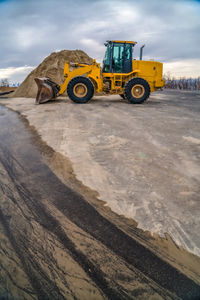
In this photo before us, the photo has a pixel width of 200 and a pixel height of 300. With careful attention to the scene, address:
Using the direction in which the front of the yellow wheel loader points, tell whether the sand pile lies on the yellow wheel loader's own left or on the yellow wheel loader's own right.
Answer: on the yellow wheel loader's own right

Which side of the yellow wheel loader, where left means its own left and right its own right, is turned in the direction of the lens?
left
